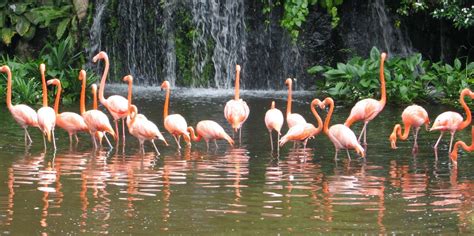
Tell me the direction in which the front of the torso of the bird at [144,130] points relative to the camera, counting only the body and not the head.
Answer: to the viewer's left

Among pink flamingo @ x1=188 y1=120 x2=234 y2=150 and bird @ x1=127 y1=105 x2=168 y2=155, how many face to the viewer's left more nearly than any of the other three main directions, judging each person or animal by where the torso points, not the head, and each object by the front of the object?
2

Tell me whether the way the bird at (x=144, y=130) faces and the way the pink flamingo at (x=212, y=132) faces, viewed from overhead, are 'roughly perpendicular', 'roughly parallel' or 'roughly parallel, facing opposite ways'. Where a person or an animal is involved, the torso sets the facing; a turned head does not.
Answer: roughly parallel

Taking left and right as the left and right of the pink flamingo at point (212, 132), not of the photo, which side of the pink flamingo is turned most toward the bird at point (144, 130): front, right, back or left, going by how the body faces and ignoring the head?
front

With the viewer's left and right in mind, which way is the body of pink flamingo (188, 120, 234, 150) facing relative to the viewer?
facing to the left of the viewer

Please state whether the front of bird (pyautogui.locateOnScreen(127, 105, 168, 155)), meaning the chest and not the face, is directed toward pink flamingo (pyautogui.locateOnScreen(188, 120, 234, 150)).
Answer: no
